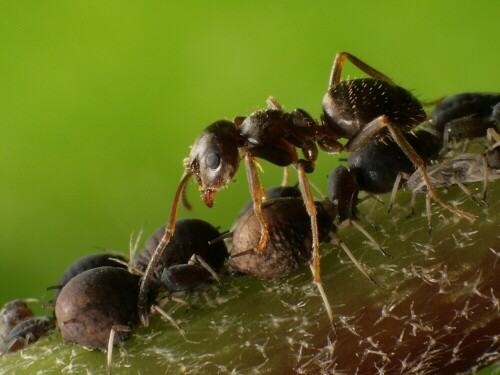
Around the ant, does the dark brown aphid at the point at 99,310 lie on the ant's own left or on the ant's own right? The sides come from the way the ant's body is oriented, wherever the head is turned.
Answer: on the ant's own left

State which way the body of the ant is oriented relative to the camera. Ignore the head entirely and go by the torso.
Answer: to the viewer's left

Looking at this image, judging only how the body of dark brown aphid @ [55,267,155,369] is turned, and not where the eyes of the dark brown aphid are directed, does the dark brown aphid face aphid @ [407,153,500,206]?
yes

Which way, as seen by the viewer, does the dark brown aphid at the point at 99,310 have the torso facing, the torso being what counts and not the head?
to the viewer's right
